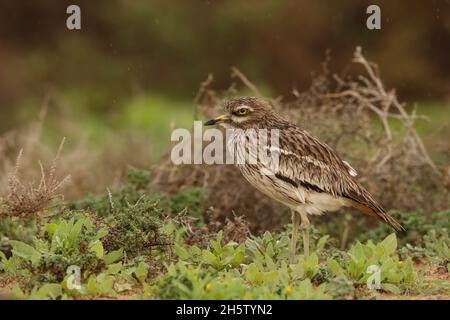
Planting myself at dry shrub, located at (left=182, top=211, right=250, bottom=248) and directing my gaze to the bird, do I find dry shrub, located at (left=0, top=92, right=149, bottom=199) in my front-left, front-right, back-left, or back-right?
back-left

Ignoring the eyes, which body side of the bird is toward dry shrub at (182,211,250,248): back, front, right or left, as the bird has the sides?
front

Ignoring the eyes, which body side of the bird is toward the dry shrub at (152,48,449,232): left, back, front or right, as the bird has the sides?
right

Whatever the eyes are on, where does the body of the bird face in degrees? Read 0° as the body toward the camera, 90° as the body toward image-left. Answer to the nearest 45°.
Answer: approximately 90°

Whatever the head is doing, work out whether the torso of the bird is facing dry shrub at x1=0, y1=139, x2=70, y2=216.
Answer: yes

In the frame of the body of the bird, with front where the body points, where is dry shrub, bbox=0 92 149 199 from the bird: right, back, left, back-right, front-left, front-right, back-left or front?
front-right
